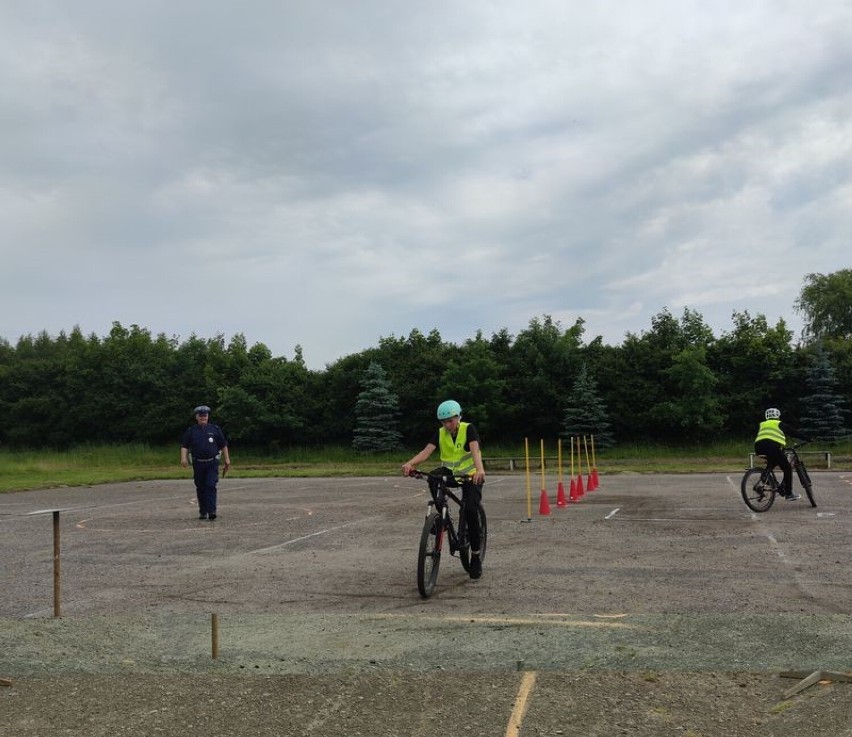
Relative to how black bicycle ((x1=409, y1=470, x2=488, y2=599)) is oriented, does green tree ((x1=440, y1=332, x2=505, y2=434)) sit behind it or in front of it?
behind

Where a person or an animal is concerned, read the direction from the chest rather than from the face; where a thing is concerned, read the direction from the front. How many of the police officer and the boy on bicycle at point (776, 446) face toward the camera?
1

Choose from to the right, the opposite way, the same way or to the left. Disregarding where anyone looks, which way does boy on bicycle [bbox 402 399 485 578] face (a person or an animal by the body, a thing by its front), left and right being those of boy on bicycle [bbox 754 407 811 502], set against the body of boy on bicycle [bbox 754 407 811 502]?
the opposite way

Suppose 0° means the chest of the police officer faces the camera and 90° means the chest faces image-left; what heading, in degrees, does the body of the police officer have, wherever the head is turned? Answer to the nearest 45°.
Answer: approximately 0°

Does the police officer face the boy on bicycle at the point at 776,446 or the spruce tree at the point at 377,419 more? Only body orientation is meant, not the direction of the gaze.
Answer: the boy on bicycle

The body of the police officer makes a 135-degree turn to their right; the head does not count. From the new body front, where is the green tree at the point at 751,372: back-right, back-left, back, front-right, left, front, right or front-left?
right

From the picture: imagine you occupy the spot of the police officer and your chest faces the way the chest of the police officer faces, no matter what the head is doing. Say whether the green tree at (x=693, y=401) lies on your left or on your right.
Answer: on your left

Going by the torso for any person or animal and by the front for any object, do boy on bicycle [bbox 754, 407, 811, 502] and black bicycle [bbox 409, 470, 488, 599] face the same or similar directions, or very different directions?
very different directions

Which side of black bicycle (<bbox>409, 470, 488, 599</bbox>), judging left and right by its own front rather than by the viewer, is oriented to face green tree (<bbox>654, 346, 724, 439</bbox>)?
back

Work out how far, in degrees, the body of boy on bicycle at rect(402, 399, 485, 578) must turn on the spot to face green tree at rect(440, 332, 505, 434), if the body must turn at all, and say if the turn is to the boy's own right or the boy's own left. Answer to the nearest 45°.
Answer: approximately 135° to the boy's own right

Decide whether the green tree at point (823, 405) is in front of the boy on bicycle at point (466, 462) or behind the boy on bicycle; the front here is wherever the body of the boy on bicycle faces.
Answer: behind

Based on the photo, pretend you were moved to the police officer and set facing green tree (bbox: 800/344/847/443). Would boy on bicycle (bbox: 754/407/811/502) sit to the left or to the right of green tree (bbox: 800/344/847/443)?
right

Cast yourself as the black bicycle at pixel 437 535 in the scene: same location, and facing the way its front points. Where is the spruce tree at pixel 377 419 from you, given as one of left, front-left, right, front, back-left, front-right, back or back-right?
back-right

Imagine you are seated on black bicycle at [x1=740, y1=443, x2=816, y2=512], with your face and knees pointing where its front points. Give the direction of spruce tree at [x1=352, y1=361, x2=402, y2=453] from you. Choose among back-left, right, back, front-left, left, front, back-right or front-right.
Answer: left

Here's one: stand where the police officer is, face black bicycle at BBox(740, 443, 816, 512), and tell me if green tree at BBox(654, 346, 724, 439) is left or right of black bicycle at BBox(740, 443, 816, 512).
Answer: left

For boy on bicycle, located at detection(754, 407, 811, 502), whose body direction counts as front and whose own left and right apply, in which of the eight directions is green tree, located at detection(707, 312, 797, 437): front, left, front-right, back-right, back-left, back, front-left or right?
front-left

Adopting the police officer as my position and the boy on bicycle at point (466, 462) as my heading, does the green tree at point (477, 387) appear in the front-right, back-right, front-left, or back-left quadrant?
back-left
